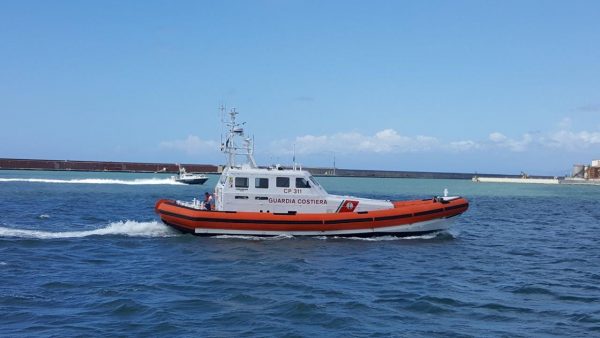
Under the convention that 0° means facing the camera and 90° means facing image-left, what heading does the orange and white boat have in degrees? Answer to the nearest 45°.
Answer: approximately 270°
